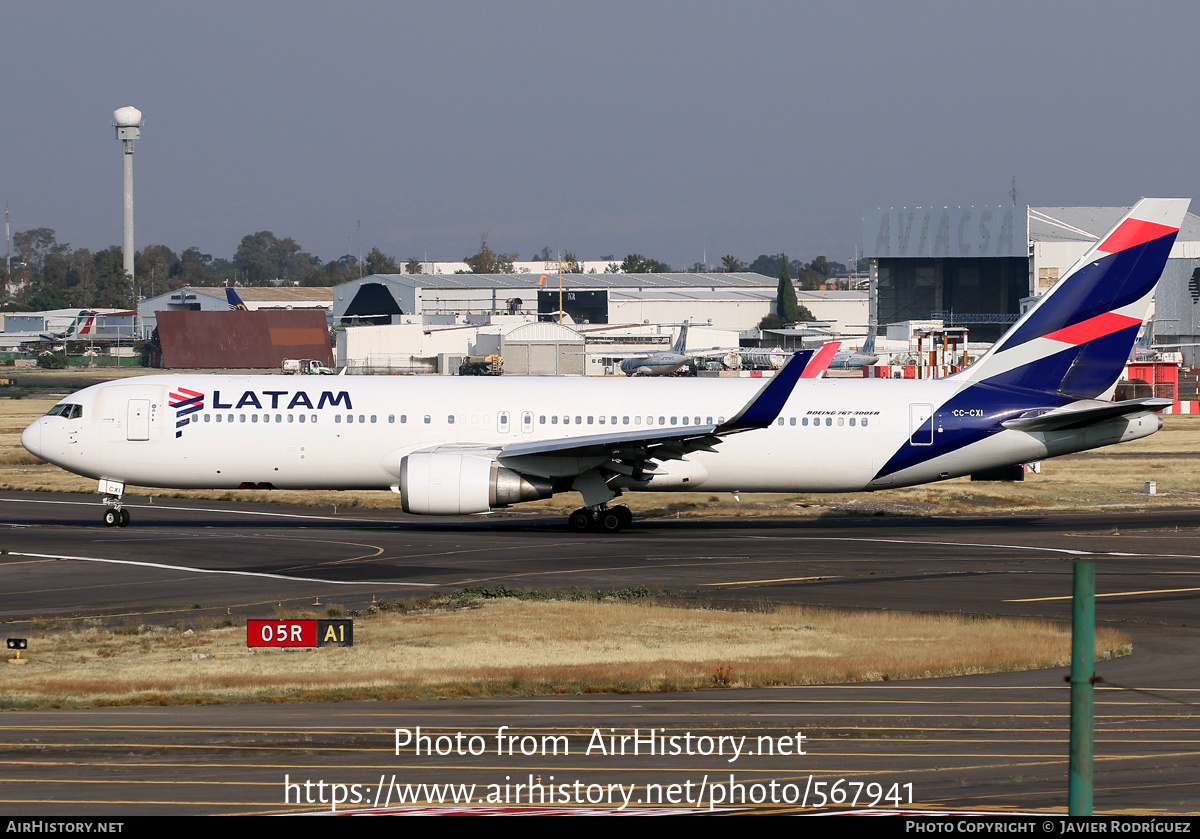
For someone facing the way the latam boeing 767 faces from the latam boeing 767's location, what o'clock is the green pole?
The green pole is roughly at 9 o'clock from the latam boeing 767.

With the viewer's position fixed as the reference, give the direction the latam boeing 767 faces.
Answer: facing to the left of the viewer
